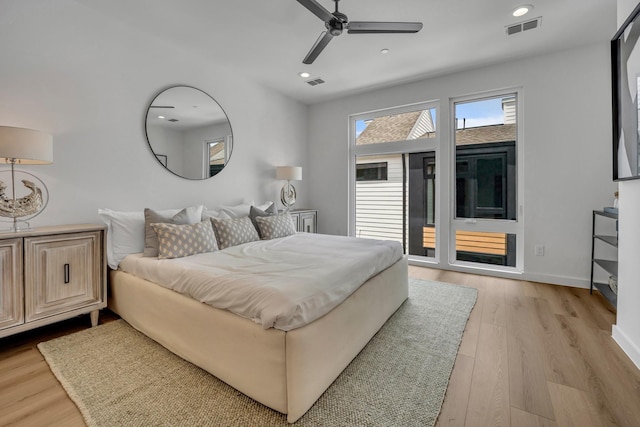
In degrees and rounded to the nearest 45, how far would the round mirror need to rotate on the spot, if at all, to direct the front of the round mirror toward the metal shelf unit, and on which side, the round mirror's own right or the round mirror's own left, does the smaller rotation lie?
0° — it already faces it

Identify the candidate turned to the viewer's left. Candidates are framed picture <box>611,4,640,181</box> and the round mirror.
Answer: the framed picture

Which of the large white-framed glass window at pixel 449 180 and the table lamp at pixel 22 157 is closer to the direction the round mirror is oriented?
the large white-framed glass window

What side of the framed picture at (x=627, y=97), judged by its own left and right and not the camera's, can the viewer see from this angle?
left

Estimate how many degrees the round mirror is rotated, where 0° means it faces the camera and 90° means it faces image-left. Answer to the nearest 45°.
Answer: approximately 315°

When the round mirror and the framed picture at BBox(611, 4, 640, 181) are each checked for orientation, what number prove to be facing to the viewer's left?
1

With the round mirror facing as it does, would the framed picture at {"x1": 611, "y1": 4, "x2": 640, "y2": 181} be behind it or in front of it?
in front

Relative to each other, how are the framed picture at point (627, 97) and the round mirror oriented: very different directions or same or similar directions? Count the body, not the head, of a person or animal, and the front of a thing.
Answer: very different directions

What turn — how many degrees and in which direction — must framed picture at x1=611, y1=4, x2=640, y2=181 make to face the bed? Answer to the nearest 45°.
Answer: approximately 45° to its left
